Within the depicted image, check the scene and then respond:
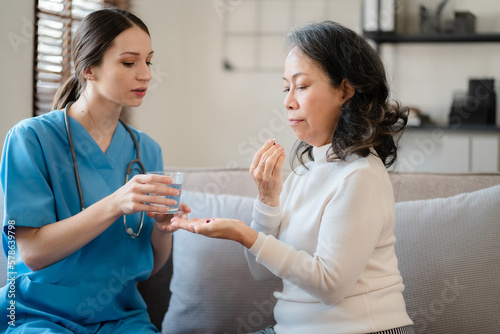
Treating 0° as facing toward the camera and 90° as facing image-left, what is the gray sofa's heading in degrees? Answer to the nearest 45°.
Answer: approximately 0°

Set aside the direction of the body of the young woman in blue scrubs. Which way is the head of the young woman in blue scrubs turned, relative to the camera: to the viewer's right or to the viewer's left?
to the viewer's right

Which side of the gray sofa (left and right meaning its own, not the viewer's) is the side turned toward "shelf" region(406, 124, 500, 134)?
back
